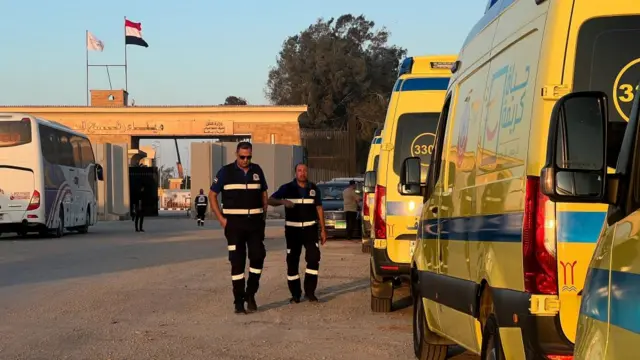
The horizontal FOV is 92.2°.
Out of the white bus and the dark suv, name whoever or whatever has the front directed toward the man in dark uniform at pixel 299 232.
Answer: the dark suv

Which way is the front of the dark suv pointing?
toward the camera

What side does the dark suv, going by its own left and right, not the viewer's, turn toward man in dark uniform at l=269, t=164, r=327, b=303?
front

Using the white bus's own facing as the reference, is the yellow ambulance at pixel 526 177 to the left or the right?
on its right

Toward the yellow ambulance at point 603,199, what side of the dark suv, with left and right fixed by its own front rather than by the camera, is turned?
front

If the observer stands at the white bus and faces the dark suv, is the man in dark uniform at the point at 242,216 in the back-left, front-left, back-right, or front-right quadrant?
front-right

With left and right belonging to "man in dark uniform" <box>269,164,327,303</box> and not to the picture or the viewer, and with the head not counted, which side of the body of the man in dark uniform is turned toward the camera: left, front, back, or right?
front
